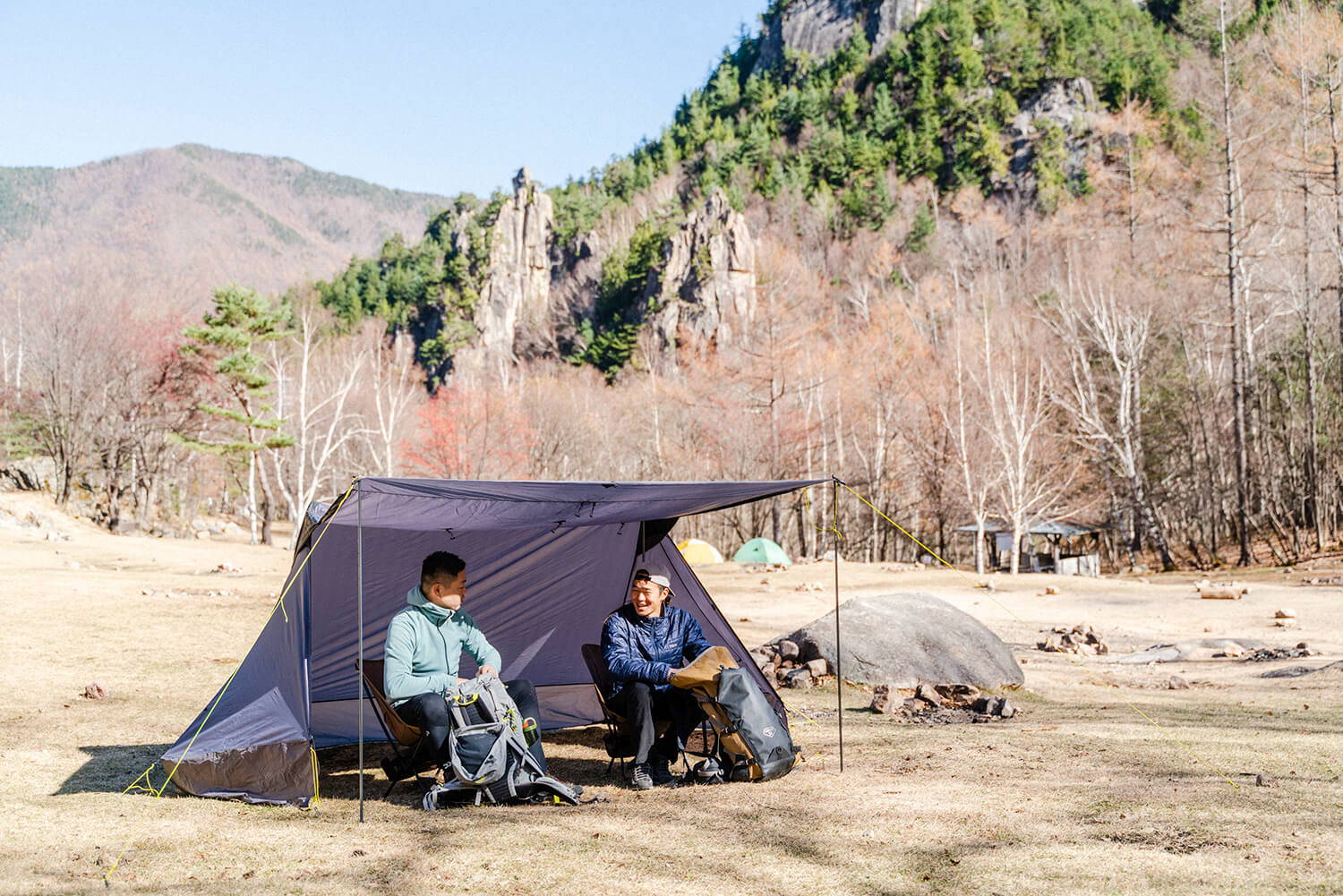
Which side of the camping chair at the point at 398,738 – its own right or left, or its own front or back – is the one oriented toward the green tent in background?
left

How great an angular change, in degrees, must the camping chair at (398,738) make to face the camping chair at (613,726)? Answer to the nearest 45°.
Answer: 0° — it already faces it

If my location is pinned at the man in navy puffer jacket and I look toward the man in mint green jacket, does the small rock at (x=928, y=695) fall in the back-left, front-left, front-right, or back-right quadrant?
back-right

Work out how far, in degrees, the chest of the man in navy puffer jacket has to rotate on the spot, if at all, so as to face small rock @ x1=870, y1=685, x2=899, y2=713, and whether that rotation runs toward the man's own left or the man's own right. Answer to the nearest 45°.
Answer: approximately 135° to the man's own left

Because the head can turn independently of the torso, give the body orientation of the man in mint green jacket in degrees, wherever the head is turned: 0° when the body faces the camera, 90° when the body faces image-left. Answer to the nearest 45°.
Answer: approximately 315°

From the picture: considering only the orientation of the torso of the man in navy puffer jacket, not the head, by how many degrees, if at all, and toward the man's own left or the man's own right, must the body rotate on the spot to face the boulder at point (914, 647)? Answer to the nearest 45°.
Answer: approximately 135° to the man's own left

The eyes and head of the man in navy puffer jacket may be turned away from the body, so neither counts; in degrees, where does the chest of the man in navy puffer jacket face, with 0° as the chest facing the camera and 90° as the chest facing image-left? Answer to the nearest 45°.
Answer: approximately 0°

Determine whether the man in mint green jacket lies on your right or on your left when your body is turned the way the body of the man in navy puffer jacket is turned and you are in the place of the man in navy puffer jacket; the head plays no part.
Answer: on your right

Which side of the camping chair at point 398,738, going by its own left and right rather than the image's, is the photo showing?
right
